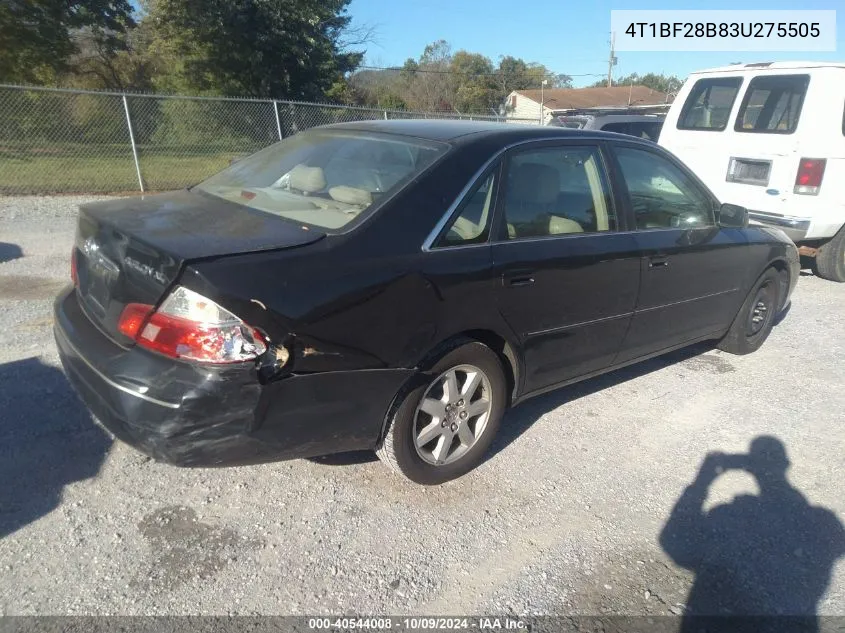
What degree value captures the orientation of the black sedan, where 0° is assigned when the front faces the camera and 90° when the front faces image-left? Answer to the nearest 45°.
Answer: approximately 225°

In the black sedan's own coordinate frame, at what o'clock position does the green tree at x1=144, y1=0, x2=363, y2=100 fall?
The green tree is roughly at 10 o'clock from the black sedan.

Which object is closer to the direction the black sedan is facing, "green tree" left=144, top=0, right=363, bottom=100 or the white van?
the white van

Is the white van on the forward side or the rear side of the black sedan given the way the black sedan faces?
on the forward side

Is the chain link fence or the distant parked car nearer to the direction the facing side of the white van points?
the distant parked car

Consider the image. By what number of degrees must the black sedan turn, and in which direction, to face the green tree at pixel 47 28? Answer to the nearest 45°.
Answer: approximately 90° to its left

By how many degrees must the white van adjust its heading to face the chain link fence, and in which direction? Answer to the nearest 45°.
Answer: approximately 135° to its left

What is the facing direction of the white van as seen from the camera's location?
facing away from the viewer and to the right of the viewer

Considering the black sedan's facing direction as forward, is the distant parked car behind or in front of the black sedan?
in front

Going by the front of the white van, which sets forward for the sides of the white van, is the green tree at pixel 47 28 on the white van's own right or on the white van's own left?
on the white van's own left
